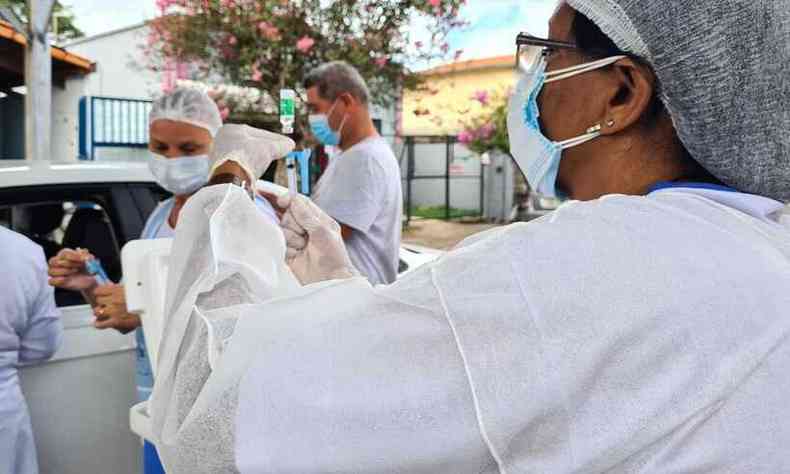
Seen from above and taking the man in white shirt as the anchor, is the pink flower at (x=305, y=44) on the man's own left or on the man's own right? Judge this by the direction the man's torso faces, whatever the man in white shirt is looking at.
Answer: on the man's own right

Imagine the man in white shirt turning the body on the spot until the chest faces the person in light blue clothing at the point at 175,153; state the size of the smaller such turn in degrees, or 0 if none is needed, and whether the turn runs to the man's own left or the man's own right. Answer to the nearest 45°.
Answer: approximately 45° to the man's own left

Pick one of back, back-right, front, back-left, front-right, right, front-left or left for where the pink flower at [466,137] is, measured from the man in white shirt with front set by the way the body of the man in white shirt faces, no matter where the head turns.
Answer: right

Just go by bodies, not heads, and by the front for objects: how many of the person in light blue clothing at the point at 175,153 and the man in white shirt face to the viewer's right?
0

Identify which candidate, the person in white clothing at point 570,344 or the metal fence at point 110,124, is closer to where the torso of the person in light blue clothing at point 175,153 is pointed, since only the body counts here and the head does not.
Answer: the person in white clothing

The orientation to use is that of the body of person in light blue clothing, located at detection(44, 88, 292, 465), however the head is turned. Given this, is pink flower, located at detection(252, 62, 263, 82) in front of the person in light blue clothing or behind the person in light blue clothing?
behind

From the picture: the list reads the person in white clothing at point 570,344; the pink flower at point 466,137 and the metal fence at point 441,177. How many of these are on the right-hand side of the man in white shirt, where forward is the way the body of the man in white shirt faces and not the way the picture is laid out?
2

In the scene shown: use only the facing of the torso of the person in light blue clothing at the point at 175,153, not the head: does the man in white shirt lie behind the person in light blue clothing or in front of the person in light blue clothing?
behind

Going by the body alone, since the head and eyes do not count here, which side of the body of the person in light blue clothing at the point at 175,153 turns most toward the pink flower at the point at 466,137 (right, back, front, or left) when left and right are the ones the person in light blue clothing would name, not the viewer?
back

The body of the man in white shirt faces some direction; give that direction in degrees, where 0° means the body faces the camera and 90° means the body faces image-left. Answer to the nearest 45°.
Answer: approximately 90°

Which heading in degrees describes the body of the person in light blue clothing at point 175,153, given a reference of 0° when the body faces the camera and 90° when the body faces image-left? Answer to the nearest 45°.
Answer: approximately 45°
